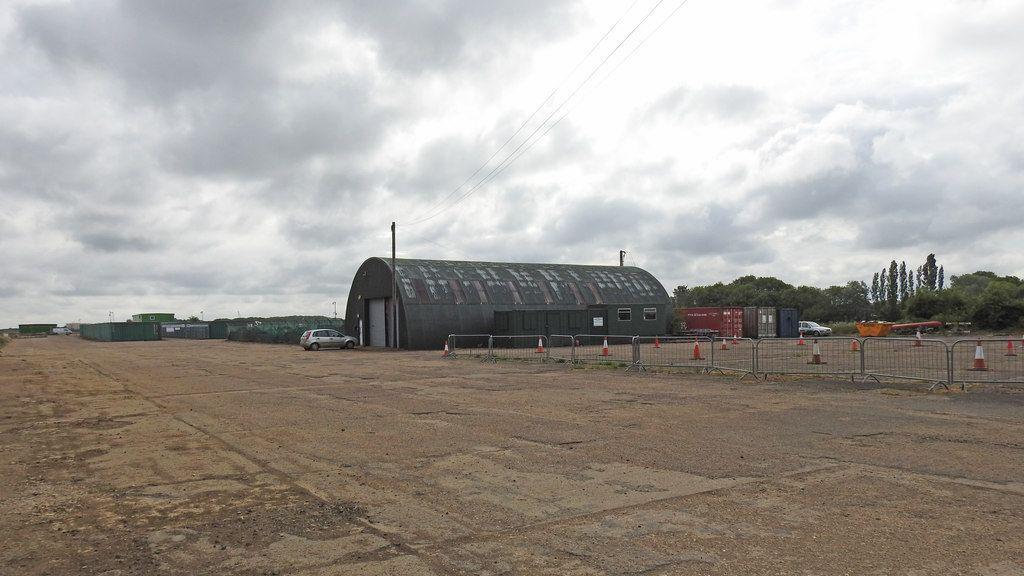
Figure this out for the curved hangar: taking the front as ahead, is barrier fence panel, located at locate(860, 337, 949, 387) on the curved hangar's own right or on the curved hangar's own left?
on the curved hangar's own left

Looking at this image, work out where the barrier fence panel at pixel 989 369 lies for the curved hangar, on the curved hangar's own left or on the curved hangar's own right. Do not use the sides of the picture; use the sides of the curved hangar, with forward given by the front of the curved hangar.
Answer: on the curved hangar's own left

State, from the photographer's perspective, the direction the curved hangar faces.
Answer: facing the viewer and to the left of the viewer

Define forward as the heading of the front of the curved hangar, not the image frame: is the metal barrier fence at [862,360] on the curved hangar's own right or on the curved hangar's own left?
on the curved hangar's own left
